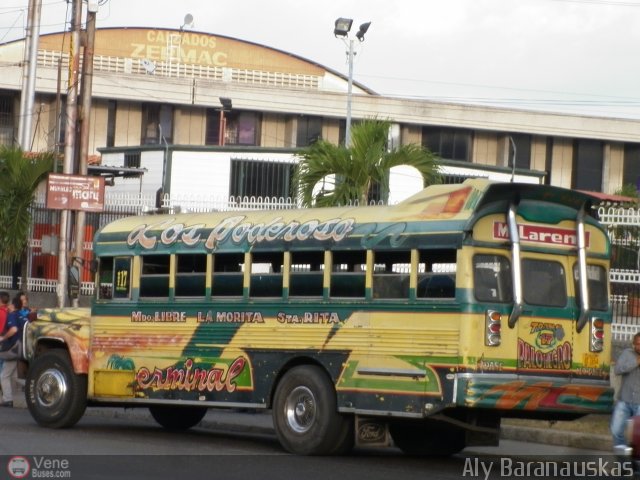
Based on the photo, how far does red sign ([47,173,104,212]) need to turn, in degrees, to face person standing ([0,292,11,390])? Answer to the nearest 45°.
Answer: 0° — it already faces them

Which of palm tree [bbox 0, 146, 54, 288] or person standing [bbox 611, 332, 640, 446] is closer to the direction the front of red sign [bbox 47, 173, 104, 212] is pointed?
the person standing

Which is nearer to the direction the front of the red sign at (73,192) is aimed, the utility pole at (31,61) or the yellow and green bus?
the yellow and green bus

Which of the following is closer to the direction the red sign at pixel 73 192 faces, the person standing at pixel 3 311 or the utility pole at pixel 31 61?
the person standing
